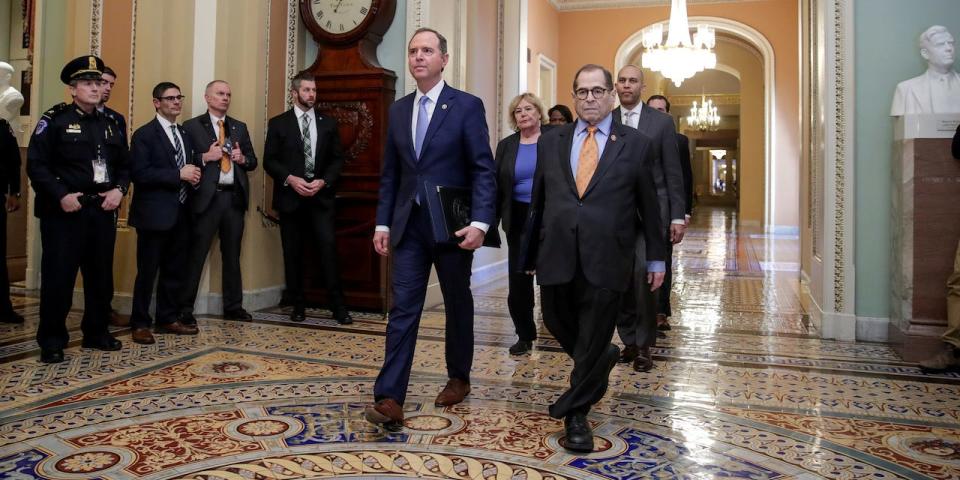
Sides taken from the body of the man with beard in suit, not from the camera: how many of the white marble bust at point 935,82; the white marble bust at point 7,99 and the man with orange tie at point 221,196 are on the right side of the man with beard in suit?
2

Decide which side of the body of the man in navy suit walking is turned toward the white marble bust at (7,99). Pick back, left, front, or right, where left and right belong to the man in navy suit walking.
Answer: right

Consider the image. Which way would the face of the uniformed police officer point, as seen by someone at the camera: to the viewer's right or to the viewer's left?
to the viewer's right

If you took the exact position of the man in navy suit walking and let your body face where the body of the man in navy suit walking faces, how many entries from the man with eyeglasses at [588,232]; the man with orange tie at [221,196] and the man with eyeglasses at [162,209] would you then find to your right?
2

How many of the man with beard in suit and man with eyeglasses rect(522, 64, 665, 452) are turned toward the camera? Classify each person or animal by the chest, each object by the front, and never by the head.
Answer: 2

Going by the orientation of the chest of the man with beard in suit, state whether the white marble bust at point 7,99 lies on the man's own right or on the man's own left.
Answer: on the man's own right
